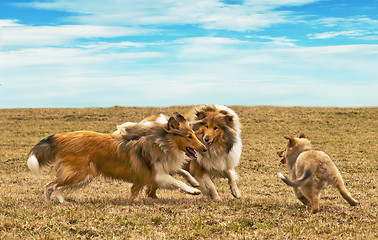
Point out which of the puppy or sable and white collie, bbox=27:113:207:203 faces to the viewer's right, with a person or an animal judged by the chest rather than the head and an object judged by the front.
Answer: the sable and white collie

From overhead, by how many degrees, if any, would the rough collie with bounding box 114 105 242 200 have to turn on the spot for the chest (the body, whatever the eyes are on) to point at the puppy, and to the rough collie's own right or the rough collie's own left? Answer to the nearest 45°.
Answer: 0° — it already faces it

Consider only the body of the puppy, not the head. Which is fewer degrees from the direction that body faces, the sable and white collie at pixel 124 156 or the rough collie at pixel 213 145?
the rough collie

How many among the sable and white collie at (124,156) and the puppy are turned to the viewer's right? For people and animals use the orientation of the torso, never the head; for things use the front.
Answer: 1

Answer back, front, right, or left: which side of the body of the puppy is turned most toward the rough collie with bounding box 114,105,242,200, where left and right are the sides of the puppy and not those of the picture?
front

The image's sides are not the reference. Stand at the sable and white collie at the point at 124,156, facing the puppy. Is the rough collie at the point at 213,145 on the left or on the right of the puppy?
left

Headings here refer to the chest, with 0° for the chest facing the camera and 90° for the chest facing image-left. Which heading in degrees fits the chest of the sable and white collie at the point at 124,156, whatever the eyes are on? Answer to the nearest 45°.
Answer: approximately 270°

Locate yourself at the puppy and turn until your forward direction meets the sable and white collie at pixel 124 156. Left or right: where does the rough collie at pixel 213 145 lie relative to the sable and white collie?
right

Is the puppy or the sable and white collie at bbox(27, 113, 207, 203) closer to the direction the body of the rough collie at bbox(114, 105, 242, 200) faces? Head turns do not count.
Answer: the puppy

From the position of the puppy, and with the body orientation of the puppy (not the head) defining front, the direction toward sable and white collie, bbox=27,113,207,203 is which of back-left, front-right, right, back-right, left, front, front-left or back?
front-left

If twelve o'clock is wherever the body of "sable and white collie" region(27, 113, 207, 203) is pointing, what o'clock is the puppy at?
The puppy is roughly at 1 o'clock from the sable and white collie.

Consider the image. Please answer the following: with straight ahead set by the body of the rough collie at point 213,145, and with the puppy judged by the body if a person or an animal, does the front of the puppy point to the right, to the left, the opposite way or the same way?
the opposite way

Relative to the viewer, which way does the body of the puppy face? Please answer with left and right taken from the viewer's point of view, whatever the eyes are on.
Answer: facing away from the viewer and to the left of the viewer
